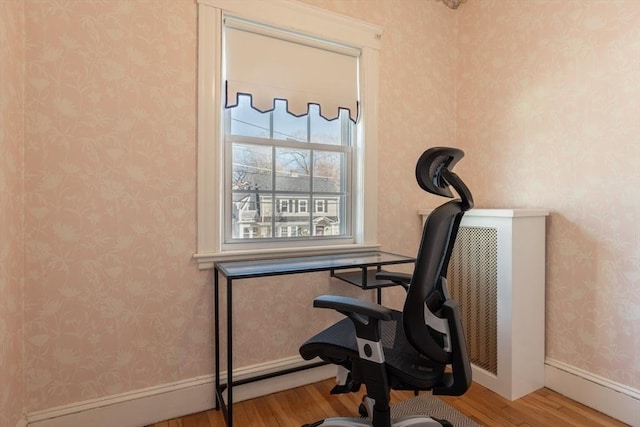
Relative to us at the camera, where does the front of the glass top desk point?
facing the viewer and to the right of the viewer

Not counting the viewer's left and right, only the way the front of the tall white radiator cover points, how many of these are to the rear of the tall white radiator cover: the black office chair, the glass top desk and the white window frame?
0

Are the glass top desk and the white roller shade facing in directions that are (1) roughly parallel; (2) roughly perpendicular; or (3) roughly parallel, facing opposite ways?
roughly parallel

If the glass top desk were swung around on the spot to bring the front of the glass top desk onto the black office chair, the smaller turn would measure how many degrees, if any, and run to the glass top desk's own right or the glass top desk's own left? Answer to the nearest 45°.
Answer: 0° — it already faces it

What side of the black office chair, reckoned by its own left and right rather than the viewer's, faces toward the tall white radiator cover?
right

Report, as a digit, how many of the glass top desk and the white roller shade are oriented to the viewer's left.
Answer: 0

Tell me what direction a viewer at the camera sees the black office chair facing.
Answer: facing away from the viewer and to the left of the viewer

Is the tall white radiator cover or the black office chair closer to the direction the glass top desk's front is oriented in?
the black office chair

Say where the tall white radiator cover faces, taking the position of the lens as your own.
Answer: facing the viewer and to the left of the viewer

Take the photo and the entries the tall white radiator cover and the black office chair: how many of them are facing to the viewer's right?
0
